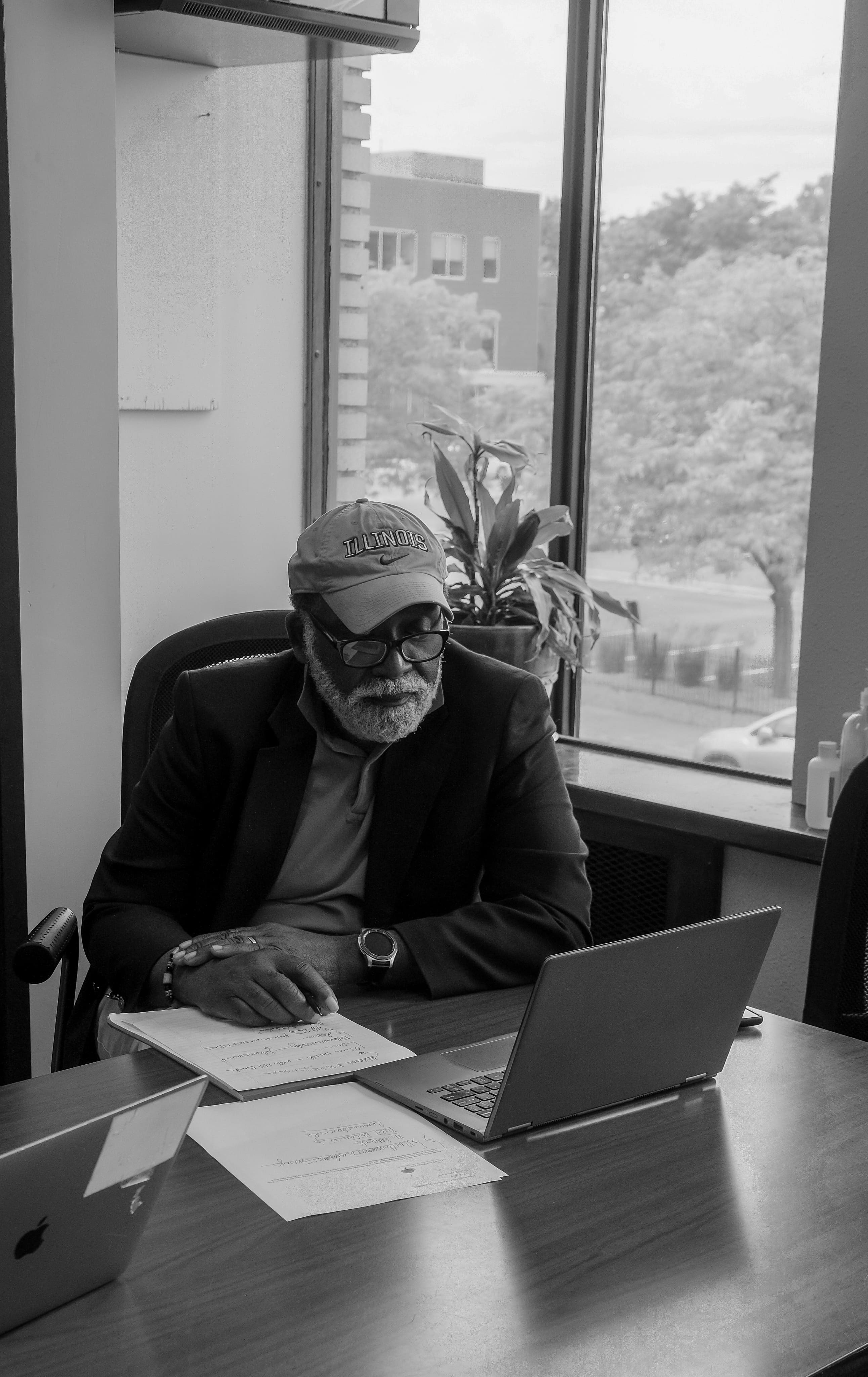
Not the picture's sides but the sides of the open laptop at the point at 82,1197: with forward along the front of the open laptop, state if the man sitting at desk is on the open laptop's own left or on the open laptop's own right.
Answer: on the open laptop's own right

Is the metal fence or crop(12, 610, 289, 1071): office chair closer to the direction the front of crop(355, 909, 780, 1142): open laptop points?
the office chair

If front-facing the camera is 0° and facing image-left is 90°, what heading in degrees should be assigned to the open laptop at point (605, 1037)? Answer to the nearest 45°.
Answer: approximately 135°

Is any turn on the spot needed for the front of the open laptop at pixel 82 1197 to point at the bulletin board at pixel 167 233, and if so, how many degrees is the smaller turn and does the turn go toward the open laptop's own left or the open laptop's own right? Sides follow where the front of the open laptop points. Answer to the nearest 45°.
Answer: approximately 45° to the open laptop's own right

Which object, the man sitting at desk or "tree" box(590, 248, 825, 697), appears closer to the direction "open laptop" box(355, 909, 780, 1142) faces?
the man sitting at desk

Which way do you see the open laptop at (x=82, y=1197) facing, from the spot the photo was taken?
facing away from the viewer and to the left of the viewer
